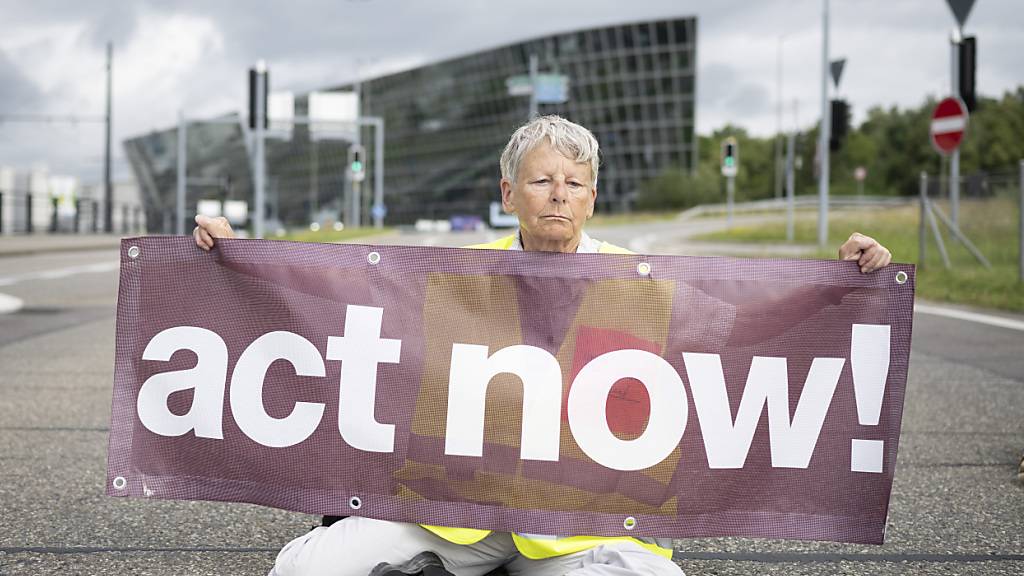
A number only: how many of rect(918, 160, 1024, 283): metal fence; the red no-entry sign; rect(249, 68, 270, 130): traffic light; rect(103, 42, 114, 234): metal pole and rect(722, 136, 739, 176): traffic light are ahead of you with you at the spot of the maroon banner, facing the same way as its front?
0

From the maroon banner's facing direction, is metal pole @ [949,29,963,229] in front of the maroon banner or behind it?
behind

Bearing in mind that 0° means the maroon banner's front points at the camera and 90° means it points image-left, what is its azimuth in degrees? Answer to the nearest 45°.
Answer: approximately 0°

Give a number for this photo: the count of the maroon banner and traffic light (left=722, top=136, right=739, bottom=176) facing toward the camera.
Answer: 2

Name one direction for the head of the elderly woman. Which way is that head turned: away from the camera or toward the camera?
toward the camera

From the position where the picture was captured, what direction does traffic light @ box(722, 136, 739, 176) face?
facing the viewer

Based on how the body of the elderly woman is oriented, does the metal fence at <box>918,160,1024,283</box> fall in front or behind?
behind

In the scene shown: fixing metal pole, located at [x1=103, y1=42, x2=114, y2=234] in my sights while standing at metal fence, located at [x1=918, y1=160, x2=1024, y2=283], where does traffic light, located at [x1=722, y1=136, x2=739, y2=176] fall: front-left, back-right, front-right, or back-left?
front-right

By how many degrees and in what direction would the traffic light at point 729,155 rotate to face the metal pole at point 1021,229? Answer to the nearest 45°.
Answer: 0° — it already faces it

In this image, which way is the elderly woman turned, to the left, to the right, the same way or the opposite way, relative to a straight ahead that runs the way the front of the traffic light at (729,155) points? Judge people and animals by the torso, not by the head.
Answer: the same way

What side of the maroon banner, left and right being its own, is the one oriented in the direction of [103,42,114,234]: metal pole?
back

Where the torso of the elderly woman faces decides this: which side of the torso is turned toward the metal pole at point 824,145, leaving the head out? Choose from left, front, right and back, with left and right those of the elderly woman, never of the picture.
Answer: back

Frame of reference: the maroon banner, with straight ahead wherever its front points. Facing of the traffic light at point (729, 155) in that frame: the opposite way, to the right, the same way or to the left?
the same way

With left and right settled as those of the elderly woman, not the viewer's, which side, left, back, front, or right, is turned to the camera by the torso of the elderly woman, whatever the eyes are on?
front

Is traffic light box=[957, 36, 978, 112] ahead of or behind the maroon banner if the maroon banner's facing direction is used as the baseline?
behind
